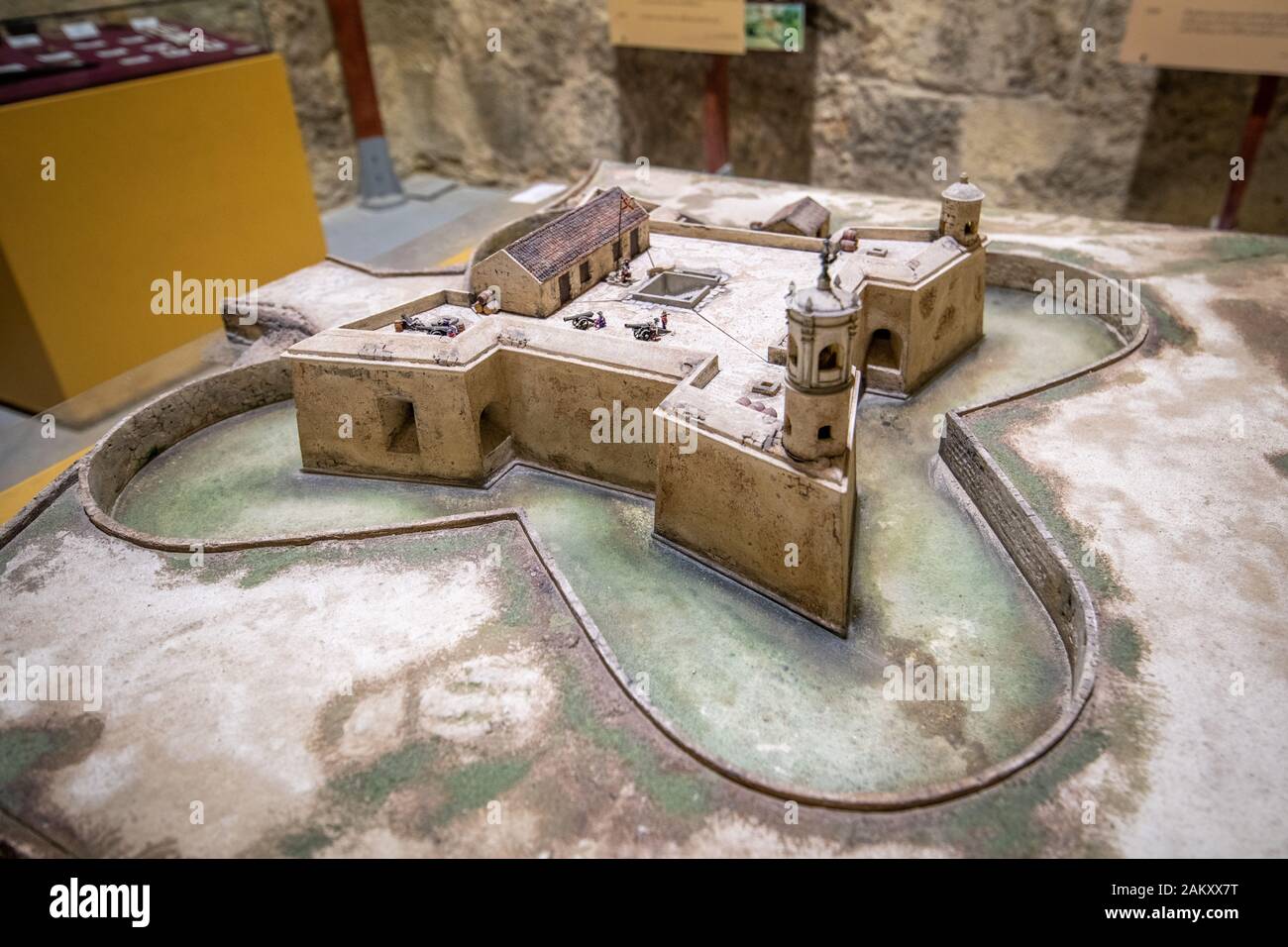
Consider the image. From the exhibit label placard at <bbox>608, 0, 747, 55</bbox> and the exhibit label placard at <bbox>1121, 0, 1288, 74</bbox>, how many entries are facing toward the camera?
2

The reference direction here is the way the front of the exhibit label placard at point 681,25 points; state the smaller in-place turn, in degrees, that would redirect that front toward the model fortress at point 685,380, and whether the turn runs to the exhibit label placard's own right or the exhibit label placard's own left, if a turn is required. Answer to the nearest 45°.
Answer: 0° — it already faces it

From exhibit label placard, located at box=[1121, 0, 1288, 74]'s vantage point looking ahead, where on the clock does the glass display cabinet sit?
The glass display cabinet is roughly at 2 o'clock from the exhibit label placard.

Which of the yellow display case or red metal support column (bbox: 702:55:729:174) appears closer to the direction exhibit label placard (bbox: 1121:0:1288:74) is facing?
the yellow display case

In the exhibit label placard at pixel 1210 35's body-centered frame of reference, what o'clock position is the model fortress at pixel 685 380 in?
The model fortress is roughly at 1 o'clock from the exhibit label placard.

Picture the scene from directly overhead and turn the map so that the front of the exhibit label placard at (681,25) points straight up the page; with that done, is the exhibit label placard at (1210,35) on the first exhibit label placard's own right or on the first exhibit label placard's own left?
on the first exhibit label placard's own left

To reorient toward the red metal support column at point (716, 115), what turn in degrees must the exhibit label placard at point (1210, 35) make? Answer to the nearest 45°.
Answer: approximately 90° to its right

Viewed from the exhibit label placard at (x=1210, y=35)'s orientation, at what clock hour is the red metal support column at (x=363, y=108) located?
The red metal support column is roughly at 3 o'clock from the exhibit label placard.
